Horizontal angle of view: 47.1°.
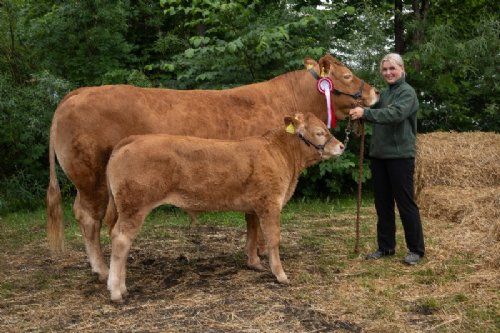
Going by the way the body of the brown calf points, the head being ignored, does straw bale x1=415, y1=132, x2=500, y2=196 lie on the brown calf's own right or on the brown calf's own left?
on the brown calf's own left

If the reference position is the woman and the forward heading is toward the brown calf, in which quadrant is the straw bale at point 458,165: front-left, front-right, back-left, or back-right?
back-right

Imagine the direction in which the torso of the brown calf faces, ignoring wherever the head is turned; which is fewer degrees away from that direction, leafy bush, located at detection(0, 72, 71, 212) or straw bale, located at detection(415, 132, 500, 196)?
the straw bale

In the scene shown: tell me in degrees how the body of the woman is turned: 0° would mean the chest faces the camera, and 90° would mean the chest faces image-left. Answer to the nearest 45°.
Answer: approximately 45°

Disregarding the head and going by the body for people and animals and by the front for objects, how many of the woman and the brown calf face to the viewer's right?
1

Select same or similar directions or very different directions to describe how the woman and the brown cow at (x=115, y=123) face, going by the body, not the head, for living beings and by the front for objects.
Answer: very different directions

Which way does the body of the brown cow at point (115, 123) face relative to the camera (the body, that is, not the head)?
to the viewer's right

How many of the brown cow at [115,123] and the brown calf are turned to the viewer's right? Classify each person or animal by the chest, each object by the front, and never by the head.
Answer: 2

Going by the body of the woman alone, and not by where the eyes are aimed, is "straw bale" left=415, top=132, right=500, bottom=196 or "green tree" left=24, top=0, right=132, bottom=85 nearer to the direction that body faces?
the green tree

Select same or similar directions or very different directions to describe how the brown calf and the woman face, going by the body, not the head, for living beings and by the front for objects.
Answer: very different directions

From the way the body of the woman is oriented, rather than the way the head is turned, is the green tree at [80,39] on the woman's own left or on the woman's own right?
on the woman's own right

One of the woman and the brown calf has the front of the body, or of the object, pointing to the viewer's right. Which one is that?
the brown calf

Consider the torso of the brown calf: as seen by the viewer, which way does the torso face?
to the viewer's right
